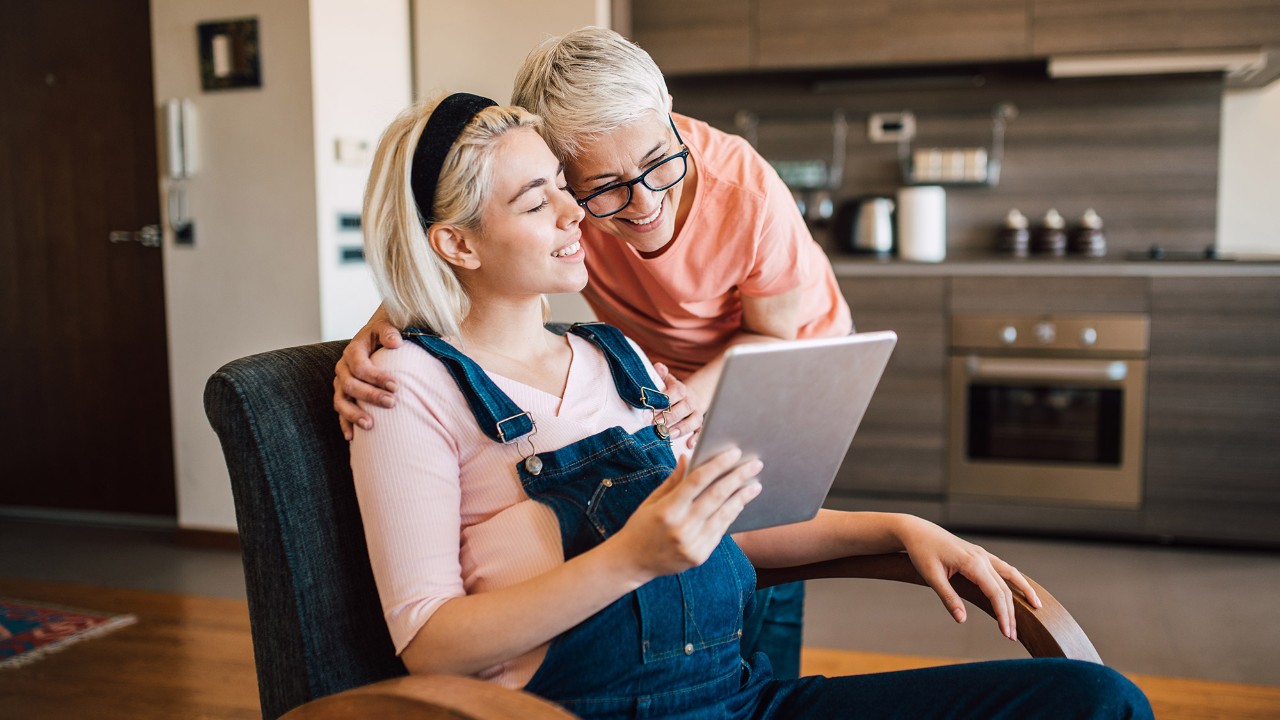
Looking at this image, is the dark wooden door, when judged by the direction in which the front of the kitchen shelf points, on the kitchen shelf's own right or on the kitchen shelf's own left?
on the kitchen shelf's own right

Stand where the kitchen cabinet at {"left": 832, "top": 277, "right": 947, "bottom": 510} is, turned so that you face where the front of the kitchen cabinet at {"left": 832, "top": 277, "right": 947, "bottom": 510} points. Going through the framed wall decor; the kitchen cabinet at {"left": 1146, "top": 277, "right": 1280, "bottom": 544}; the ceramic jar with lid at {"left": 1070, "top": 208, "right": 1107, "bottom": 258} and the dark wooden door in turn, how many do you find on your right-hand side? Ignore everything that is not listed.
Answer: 2

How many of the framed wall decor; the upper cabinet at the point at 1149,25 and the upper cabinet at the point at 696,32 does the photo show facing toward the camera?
3

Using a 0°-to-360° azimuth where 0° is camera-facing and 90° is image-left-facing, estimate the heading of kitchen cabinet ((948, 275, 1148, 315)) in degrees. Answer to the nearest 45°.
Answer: approximately 0°

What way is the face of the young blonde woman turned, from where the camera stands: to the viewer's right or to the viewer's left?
to the viewer's right

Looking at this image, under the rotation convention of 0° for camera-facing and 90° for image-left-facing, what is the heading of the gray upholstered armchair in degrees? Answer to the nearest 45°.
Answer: approximately 315°

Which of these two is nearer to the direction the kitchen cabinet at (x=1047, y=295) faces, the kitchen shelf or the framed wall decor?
the framed wall decor

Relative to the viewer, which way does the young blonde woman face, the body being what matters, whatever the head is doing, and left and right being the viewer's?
facing the viewer and to the right of the viewer
